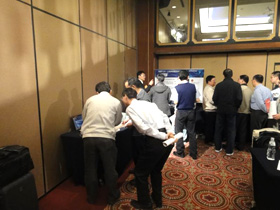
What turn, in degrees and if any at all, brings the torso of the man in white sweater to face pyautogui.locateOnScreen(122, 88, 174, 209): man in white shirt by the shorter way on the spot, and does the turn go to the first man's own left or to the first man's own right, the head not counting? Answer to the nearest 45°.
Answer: approximately 135° to the first man's own right

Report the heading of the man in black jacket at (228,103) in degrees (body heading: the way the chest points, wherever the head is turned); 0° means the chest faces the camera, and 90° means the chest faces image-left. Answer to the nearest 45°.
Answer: approximately 180°

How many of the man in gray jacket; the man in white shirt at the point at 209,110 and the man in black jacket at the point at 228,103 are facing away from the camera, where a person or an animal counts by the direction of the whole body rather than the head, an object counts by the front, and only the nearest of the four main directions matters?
2

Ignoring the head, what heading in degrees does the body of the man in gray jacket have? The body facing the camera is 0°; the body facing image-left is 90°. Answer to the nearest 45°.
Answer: approximately 180°

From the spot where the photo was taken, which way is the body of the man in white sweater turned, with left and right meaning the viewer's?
facing away from the viewer

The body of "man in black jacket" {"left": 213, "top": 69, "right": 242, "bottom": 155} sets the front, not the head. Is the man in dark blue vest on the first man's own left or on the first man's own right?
on the first man's own left
